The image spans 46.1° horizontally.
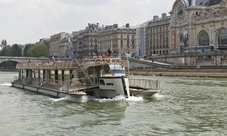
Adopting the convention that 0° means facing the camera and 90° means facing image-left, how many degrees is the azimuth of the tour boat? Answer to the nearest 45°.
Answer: approximately 315°
